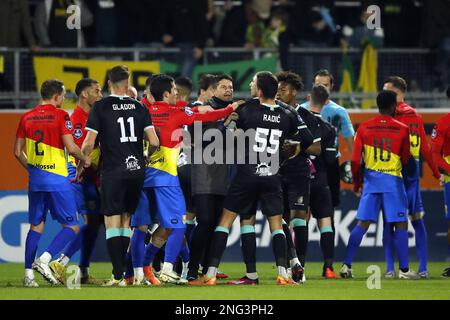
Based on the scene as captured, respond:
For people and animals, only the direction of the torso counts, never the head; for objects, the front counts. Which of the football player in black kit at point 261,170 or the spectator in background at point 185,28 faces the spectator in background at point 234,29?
the football player in black kit

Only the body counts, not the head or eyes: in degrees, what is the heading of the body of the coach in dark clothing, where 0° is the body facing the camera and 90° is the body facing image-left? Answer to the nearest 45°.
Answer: approximately 315°

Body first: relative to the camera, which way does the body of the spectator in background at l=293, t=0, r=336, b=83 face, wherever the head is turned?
toward the camera

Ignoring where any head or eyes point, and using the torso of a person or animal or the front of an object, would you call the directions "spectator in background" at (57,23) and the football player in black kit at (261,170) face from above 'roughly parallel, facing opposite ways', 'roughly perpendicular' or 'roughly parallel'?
roughly parallel, facing opposite ways

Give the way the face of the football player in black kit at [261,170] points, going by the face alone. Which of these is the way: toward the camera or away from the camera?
away from the camera

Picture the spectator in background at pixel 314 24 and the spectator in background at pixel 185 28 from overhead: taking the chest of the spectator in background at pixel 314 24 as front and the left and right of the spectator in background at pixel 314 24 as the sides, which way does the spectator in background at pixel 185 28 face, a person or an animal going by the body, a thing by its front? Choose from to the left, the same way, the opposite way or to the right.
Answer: the same way

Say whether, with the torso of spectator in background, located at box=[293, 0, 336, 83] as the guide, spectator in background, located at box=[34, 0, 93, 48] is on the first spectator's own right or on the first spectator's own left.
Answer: on the first spectator's own right

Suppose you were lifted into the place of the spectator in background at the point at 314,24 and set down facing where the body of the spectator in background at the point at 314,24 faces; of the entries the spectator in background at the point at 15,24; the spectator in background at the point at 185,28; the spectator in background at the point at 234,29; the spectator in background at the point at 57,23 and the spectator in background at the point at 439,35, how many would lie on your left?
1

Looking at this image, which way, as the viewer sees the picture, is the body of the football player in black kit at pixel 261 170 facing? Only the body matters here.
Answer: away from the camera

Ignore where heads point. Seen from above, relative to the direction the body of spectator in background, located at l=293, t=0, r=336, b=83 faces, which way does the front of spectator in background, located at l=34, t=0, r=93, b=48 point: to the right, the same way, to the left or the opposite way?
the same way

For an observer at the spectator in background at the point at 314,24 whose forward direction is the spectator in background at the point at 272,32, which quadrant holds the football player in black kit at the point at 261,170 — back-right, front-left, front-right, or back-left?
front-left

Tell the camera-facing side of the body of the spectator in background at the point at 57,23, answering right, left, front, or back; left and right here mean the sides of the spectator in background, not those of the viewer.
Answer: front

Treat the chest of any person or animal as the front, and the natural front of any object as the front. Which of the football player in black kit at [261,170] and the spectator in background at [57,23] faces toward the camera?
the spectator in background

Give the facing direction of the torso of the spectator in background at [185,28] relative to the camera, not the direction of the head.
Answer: toward the camera

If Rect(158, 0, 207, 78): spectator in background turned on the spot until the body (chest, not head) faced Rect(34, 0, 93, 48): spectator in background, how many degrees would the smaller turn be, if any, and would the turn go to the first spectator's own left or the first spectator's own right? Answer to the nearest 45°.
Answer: approximately 90° to the first spectator's own right

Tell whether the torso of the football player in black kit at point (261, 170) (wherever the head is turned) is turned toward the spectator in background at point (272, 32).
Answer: yes

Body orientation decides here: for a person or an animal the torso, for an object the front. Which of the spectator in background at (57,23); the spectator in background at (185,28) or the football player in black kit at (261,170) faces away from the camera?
the football player in black kit

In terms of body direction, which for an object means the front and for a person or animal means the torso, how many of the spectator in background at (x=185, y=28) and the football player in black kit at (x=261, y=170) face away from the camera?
1
